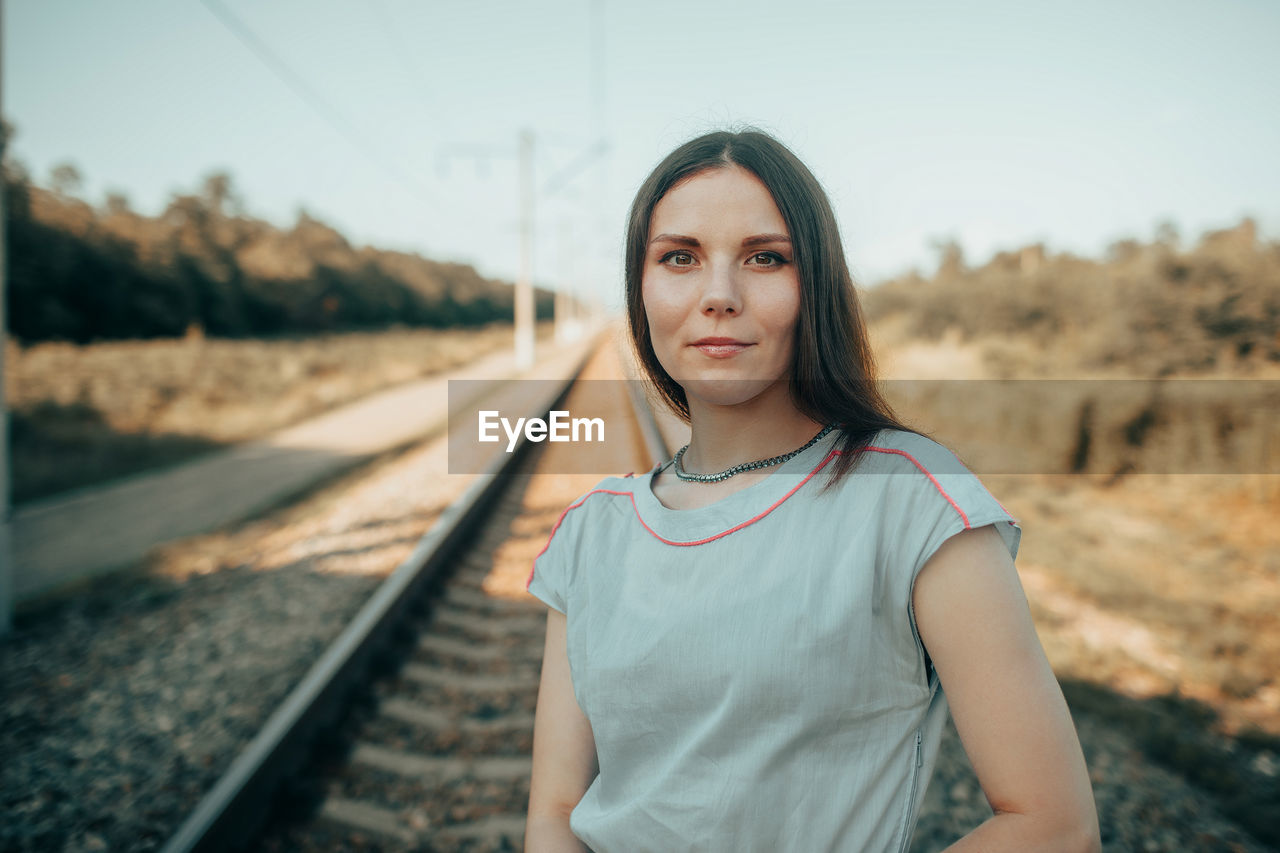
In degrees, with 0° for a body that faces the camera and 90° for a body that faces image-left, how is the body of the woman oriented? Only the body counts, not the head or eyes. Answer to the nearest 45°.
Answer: approximately 45°

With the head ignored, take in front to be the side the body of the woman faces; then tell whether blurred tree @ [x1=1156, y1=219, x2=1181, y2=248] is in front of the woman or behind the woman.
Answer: behind

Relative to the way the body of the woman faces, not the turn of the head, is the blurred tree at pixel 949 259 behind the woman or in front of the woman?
behind
